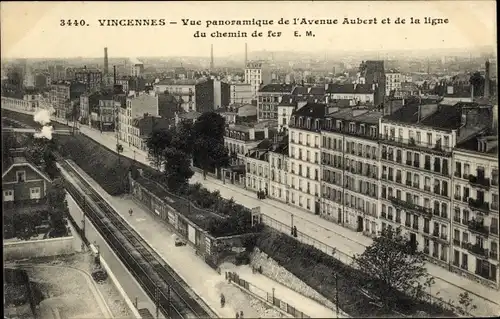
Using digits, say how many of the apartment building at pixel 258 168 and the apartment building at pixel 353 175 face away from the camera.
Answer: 0

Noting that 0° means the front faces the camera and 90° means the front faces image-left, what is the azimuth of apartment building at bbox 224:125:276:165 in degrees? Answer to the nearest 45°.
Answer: approximately 45°

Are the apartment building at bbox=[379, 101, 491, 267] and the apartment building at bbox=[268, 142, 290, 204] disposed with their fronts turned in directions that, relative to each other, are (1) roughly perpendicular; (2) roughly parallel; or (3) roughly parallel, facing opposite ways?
roughly parallel

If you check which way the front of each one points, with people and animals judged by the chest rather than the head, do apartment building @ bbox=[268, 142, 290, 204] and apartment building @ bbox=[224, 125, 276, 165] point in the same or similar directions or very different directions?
same or similar directions

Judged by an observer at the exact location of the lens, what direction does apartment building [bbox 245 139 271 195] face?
facing the viewer and to the left of the viewer

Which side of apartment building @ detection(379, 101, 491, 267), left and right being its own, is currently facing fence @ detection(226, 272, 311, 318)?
front

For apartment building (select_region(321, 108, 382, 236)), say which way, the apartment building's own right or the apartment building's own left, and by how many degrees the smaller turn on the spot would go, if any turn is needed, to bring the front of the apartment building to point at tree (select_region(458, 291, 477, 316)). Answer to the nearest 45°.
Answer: approximately 90° to the apartment building's own left

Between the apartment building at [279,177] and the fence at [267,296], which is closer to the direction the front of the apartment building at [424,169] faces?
the fence

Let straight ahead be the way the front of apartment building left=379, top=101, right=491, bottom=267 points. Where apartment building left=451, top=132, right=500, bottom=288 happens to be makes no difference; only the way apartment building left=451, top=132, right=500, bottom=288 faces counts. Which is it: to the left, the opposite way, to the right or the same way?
the same way

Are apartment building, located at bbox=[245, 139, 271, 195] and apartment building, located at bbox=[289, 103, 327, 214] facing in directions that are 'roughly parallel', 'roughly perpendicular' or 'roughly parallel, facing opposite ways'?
roughly parallel

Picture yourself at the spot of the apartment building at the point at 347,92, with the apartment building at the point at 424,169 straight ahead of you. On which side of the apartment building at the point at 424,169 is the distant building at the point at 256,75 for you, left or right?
right

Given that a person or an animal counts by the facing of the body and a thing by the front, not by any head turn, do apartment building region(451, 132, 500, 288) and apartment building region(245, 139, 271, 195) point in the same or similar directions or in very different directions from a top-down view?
same or similar directions

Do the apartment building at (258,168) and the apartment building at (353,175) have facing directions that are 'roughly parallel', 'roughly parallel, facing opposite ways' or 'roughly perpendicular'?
roughly parallel

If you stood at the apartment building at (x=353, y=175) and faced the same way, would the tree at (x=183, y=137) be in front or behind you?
in front

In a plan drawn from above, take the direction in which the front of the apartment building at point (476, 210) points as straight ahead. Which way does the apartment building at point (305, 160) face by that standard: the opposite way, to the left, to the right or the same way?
the same way

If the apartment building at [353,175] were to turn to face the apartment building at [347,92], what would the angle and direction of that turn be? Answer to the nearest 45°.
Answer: approximately 135° to its right

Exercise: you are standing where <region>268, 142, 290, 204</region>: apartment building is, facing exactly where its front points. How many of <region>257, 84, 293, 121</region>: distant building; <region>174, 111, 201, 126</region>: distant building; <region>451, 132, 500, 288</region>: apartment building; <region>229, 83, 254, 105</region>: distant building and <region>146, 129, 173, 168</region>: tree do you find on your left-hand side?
1
